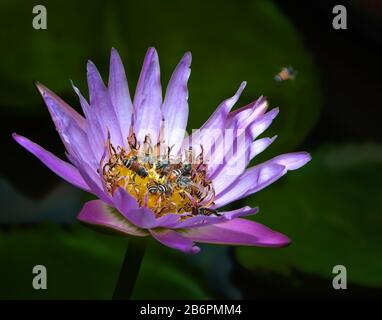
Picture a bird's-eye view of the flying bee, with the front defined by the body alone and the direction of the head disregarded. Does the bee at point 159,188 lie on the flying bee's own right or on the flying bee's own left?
on the flying bee's own left

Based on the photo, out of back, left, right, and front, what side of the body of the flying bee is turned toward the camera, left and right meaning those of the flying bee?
right

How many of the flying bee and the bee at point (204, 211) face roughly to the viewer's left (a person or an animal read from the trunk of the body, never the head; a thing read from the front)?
1

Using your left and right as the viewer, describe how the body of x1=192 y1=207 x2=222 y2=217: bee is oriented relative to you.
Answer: facing to the left of the viewer
